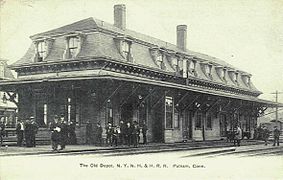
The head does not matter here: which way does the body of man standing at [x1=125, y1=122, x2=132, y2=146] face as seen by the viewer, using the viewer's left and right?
facing the viewer
